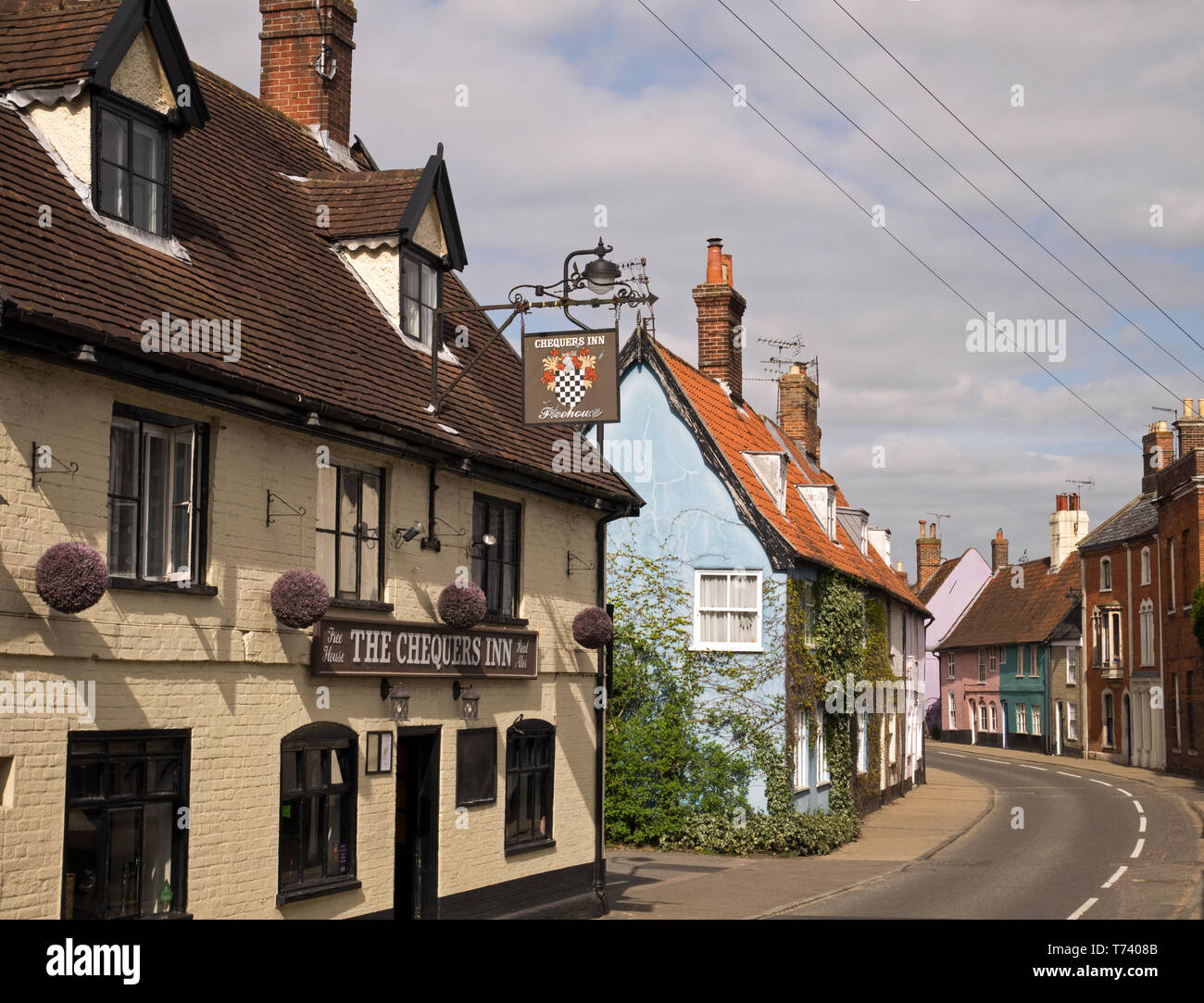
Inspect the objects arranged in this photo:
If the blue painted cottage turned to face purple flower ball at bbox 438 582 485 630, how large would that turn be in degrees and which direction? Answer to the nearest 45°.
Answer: approximately 90° to its right

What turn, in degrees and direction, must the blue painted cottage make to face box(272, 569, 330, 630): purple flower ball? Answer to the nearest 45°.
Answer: approximately 90° to its right

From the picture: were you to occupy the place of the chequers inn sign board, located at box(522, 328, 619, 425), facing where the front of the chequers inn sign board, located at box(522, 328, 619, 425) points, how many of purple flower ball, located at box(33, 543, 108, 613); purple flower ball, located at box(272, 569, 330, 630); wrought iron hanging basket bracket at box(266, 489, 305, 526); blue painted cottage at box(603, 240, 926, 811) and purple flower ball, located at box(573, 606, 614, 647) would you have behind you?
2

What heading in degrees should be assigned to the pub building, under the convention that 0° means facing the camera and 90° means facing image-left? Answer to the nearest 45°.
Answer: approximately 315°

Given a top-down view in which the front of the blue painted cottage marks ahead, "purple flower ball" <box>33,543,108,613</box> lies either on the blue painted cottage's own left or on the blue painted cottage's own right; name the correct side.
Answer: on the blue painted cottage's own right

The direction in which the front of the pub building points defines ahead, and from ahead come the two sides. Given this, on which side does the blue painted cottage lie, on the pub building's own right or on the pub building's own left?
on the pub building's own left

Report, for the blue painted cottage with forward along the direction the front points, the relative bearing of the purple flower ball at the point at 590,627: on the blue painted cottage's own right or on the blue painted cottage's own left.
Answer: on the blue painted cottage's own right

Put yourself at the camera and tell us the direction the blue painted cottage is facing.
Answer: facing to the right of the viewer

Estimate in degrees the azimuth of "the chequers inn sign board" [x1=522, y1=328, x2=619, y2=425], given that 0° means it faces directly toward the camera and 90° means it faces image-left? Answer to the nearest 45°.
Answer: approximately 0°

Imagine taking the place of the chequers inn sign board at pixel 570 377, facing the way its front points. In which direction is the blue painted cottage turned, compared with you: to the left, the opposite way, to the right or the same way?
to the left
